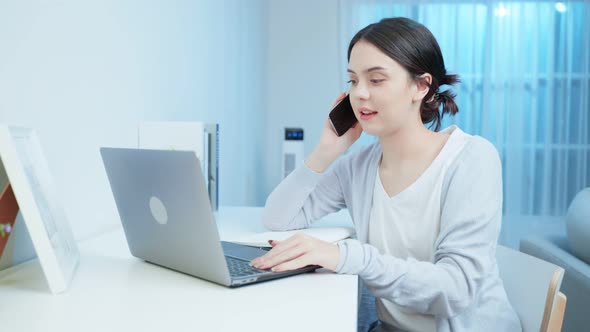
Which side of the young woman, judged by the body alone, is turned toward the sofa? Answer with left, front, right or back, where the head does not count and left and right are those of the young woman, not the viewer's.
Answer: back

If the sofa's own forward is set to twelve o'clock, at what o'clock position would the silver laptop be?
The silver laptop is roughly at 1 o'clock from the sofa.

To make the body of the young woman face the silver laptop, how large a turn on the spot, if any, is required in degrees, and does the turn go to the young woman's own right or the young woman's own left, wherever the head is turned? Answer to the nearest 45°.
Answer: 0° — they already face it

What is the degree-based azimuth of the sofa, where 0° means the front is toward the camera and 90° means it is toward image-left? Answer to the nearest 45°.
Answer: approximately 0°

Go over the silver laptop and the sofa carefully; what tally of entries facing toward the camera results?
1

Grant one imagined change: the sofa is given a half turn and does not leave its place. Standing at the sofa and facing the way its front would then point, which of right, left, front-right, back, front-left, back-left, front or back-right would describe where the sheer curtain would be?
front

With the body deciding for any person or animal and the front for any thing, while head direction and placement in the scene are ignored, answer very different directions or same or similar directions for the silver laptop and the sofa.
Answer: very different directions
